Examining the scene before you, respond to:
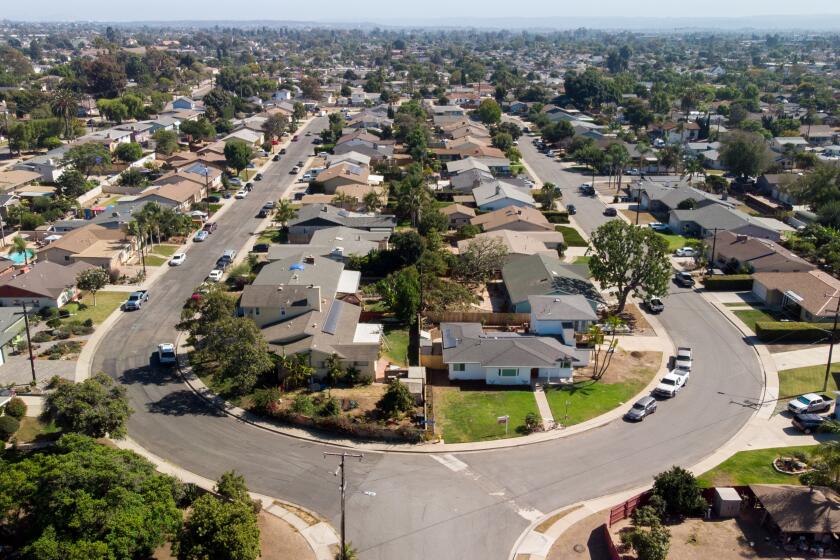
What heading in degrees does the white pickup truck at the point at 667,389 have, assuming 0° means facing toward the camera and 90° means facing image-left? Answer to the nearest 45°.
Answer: approximately 45°

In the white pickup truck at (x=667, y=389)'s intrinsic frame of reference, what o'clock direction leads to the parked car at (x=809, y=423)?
The parked car is roughly at 8 o'clock from the white pickup truck.

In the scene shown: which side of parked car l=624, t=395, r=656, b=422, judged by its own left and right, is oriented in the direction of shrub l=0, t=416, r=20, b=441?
front

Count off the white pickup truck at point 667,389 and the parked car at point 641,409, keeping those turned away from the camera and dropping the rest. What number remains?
0

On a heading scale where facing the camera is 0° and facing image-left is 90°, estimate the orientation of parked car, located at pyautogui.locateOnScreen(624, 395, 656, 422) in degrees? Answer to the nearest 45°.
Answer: approximately 45°

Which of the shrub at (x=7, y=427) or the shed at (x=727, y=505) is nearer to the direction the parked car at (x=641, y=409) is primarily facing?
the shrub

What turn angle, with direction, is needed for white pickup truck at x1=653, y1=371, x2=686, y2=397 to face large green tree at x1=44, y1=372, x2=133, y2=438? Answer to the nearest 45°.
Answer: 0° — it already faces it

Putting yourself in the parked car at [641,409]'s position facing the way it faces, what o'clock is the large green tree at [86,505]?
The large green tree is roughly at 12 o'clock from the parked car.

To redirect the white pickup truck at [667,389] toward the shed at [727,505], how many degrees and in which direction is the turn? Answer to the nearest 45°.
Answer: approximately 45° to its left

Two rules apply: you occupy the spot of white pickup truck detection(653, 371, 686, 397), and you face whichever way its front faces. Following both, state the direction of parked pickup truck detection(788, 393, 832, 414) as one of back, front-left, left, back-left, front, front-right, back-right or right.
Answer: back-left

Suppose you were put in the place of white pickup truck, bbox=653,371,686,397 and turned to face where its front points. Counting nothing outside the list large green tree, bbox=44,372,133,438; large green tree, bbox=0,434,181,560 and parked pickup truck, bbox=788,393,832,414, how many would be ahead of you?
2

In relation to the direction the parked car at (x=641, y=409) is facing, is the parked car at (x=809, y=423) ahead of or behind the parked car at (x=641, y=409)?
behind

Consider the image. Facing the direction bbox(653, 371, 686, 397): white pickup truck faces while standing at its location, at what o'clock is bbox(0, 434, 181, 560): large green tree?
The large green tree is roughly at 12 o'clock from the white pickup truck.
